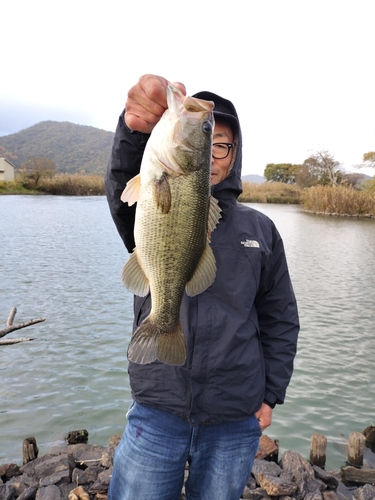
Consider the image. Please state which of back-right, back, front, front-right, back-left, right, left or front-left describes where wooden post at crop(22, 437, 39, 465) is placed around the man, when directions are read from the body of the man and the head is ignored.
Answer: back-right

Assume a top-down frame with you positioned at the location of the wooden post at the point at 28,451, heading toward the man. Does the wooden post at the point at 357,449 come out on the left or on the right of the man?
left

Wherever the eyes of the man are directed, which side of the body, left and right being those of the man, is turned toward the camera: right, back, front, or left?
front

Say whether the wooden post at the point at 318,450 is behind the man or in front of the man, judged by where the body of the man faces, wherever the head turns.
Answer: behind

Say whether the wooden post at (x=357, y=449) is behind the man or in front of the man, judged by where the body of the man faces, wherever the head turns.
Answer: behind

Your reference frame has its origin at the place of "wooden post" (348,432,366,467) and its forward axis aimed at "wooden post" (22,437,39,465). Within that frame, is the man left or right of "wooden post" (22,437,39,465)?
left
